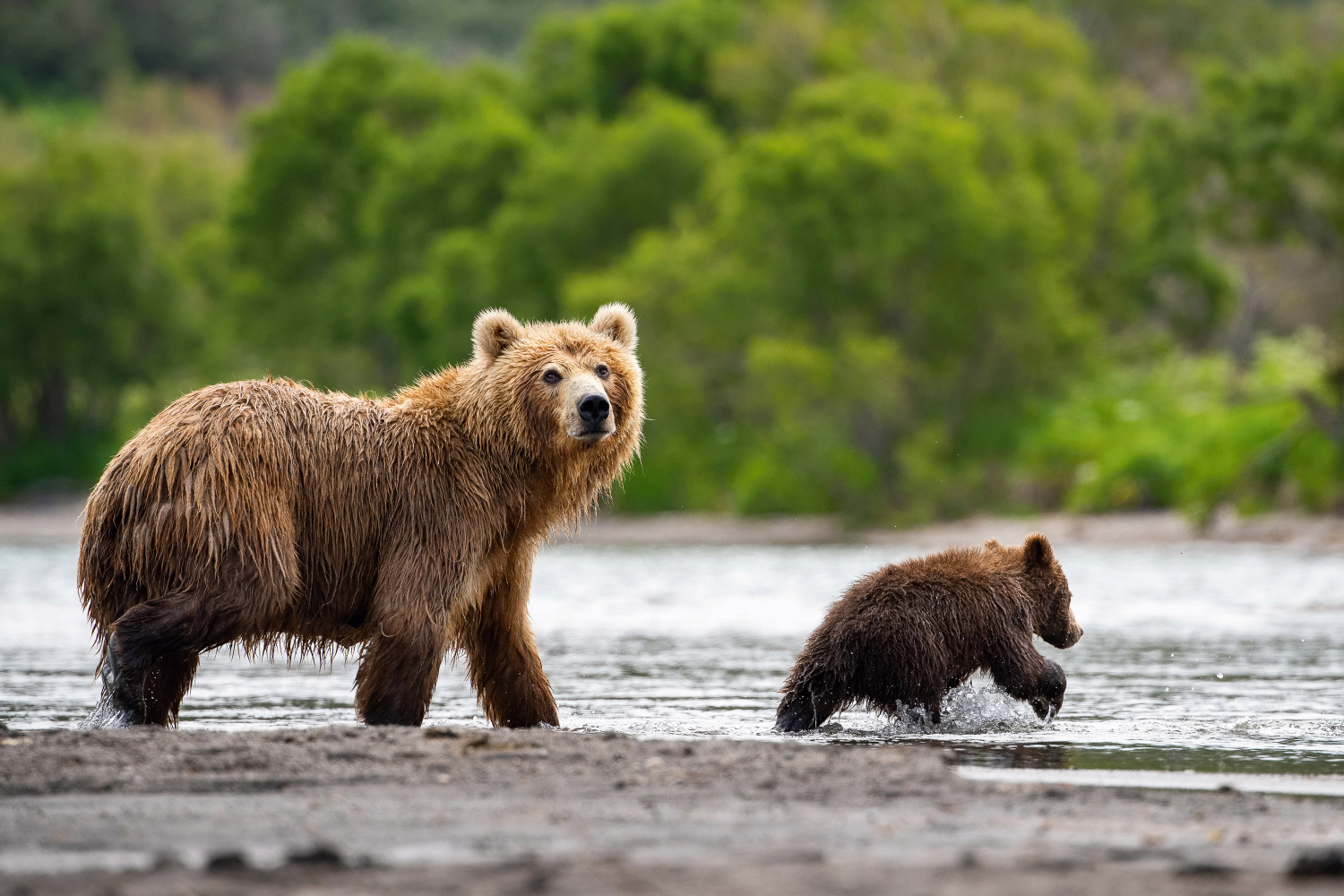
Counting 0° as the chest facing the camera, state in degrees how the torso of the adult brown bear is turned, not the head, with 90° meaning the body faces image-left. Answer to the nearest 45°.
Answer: approximately 270°

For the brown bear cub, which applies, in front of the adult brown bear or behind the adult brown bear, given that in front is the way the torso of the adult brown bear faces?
in front

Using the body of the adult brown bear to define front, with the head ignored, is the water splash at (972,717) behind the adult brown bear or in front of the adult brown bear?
in front
